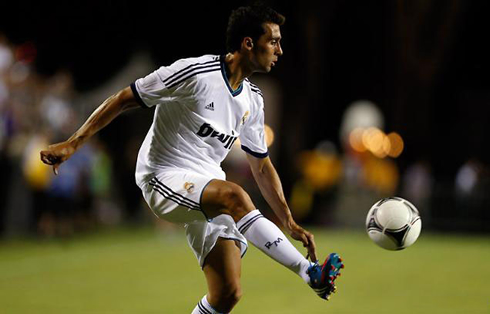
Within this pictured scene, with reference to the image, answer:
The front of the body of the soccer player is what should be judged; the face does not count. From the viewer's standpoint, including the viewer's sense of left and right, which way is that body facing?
facing the viewer and to the right of the viewer

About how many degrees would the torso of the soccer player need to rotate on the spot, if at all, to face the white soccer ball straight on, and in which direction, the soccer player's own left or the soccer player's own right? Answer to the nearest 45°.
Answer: approximately 45° to the soccer player's own left

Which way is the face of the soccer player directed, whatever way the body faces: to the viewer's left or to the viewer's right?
to the viewer's right
